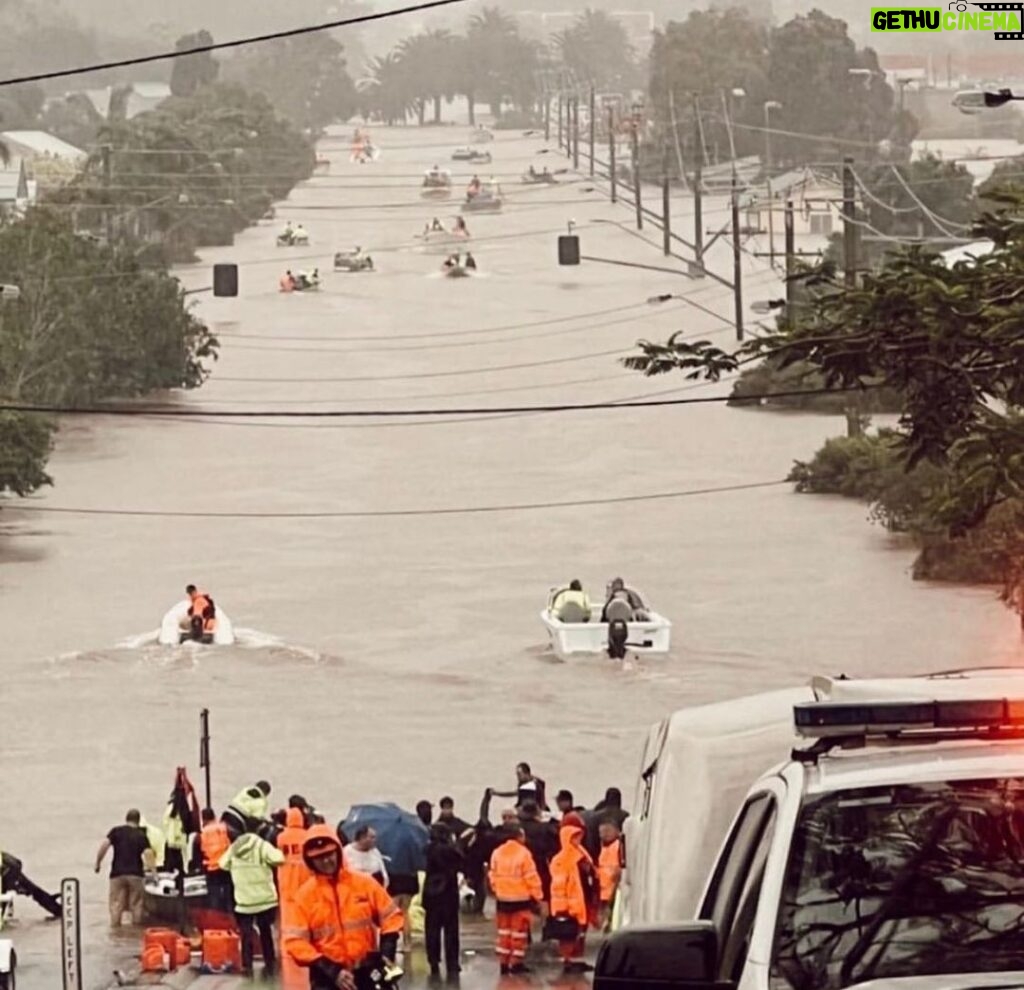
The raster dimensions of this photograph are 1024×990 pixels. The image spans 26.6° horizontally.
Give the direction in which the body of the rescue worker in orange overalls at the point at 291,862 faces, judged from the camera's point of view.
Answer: away from the camera

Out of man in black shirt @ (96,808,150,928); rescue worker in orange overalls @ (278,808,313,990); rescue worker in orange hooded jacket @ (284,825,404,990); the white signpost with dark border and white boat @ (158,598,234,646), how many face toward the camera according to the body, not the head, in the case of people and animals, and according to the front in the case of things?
2

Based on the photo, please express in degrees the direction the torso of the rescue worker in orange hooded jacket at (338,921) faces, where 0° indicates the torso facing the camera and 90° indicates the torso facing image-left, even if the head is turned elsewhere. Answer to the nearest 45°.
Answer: approximately 0°

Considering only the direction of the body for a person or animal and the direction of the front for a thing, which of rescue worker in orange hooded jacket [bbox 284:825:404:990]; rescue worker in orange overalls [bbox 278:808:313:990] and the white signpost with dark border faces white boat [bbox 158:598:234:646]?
rescue worker in orange overalls [bbox 278:808:313:990]

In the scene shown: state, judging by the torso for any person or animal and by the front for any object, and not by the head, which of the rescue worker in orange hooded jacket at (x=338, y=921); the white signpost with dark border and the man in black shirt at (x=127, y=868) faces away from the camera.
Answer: the man in black shirt

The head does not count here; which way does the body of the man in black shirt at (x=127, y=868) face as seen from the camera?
away from the camera

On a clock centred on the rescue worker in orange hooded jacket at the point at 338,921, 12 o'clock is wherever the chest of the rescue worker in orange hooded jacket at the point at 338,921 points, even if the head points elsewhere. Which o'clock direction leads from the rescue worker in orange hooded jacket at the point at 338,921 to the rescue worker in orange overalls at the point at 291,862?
the rescue worker in orange overalls at the point at 291,862 is roughly at 6 o'clock from the rescue worker in orange hooded jacket at the point at 338,921.

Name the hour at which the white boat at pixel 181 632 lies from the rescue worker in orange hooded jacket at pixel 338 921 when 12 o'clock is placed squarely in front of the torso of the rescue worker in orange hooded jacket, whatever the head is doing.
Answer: The white boat is roughly at 6 o'clock from the rescue worker in orange hooded jacket.

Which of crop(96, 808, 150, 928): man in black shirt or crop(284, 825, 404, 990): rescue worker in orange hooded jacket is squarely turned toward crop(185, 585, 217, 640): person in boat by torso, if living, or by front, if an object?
the man in black shirt

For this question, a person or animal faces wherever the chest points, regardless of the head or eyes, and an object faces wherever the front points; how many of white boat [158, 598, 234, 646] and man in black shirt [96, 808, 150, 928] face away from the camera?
2

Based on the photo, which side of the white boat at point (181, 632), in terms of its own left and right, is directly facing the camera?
back

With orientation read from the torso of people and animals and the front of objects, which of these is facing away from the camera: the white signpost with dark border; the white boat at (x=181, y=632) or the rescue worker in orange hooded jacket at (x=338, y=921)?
the white boat

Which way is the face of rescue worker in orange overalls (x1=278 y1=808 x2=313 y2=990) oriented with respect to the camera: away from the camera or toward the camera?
away from the camera

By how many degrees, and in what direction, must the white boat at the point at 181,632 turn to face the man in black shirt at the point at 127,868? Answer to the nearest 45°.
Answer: approximately 180°

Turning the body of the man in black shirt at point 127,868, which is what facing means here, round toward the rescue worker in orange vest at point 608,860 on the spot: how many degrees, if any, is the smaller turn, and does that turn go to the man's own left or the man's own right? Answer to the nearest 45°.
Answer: approximately 135° to the man's own right

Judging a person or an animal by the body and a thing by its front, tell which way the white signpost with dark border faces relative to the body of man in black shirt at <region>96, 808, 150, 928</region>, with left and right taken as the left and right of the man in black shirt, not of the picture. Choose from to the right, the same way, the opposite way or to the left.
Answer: the opposite way
